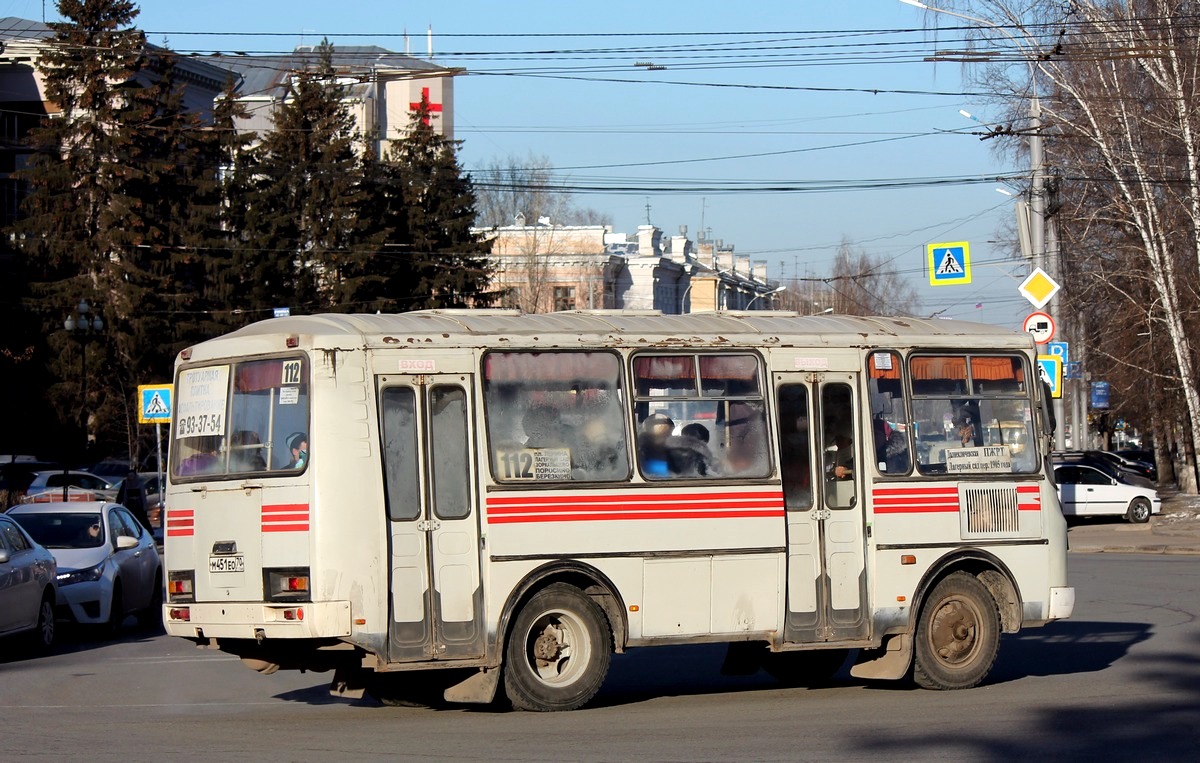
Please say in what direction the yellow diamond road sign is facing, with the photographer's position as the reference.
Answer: facing the viewer

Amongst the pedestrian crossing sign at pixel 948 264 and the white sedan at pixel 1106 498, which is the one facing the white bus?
the pedestrian crossing sign

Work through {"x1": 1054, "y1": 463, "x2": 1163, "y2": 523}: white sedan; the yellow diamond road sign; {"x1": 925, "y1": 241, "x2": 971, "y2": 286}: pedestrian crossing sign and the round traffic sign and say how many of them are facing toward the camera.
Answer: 3

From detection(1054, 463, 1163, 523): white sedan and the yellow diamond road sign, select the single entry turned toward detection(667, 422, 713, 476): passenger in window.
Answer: the yellow diamond road sign

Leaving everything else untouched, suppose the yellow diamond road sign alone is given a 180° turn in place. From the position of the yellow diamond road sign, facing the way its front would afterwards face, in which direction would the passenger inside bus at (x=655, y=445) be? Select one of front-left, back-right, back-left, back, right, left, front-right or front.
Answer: back

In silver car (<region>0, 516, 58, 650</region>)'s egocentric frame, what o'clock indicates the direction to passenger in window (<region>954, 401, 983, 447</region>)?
The passenger in window is roughly at 9 o'clock from the silver car.

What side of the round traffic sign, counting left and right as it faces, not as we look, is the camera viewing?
front

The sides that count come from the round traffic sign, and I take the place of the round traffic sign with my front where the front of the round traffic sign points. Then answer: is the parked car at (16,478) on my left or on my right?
on my right

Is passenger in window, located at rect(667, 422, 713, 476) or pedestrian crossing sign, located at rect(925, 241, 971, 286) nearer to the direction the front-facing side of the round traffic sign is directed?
the passenger in window

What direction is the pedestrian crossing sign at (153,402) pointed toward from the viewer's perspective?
toward the camera

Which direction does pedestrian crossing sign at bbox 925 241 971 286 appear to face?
toward the camera

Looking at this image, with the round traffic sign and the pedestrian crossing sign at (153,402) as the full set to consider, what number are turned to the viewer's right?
0

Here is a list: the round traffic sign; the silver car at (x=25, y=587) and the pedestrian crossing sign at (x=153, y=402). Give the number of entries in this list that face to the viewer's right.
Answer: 0

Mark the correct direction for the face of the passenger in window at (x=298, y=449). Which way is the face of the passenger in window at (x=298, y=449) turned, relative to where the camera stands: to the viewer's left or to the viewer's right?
to the viewer's right
